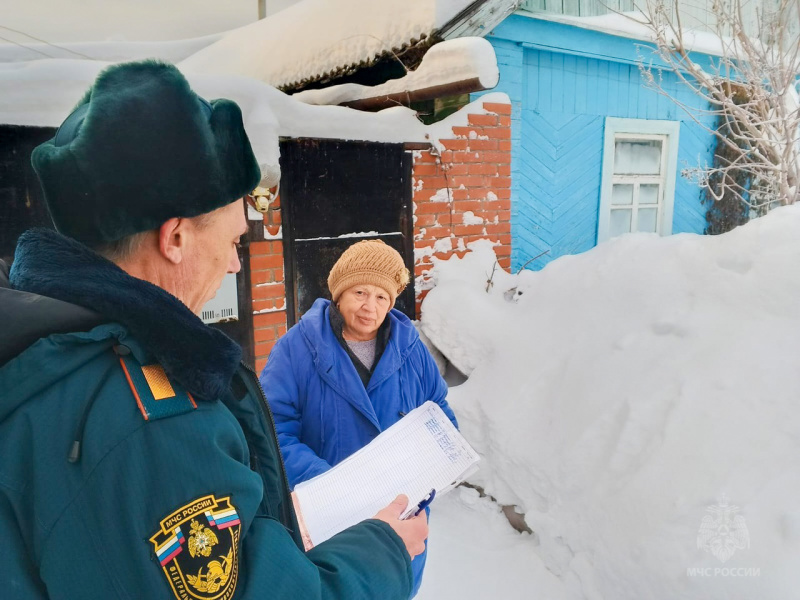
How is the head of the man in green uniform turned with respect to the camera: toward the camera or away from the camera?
away from the camera

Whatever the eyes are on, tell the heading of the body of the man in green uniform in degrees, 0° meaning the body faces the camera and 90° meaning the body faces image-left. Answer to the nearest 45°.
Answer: approximately 225°

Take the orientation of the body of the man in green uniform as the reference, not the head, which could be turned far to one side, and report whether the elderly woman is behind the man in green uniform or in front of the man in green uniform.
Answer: in front
